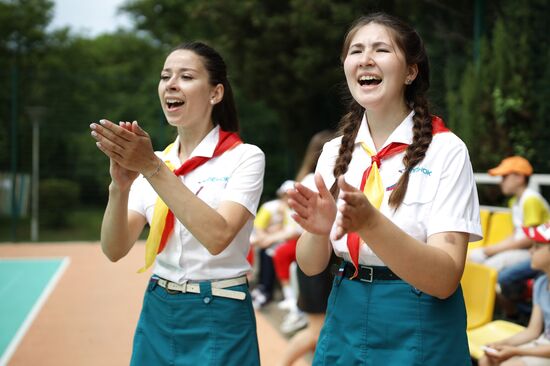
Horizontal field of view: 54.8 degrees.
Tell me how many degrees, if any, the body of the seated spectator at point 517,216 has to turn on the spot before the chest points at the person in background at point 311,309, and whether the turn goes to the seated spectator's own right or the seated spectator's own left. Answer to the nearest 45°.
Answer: approximately 45° to the seated spectator's own left

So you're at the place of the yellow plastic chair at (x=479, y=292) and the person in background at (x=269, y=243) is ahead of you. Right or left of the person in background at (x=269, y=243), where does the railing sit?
right

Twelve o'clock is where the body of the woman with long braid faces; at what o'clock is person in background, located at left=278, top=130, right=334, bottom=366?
The person in background is roughly at 4 o'clock from the woman with long braid.

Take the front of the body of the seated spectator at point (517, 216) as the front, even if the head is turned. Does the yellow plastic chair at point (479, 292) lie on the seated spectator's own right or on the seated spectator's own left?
on the seated spectator's own left

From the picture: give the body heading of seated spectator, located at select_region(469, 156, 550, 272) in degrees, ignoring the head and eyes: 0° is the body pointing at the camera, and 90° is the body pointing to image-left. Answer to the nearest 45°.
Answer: approximately 90°

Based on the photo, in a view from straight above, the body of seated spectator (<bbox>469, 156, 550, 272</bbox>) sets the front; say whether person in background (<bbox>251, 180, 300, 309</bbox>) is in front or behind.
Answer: in front

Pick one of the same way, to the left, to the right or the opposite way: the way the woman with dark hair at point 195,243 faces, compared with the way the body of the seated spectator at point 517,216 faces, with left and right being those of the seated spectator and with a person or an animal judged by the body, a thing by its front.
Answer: to the left

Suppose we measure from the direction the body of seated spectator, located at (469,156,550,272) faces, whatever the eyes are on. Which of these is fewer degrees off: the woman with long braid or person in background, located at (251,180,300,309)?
the person in background
